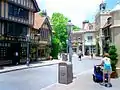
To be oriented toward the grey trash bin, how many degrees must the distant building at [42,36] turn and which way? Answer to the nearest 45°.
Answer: approximately 45° to its right

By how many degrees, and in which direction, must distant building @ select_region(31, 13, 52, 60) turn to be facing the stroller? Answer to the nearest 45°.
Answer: approximately 45° to its right

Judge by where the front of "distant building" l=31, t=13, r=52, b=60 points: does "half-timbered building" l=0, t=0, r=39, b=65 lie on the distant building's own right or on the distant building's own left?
on the distant building's own right

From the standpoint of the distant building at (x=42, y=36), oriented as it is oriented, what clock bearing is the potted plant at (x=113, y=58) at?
The potted plant is roughly at 1 o'clock from the distant building.

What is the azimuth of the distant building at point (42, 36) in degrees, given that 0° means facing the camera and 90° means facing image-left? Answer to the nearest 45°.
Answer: approximately 315°
